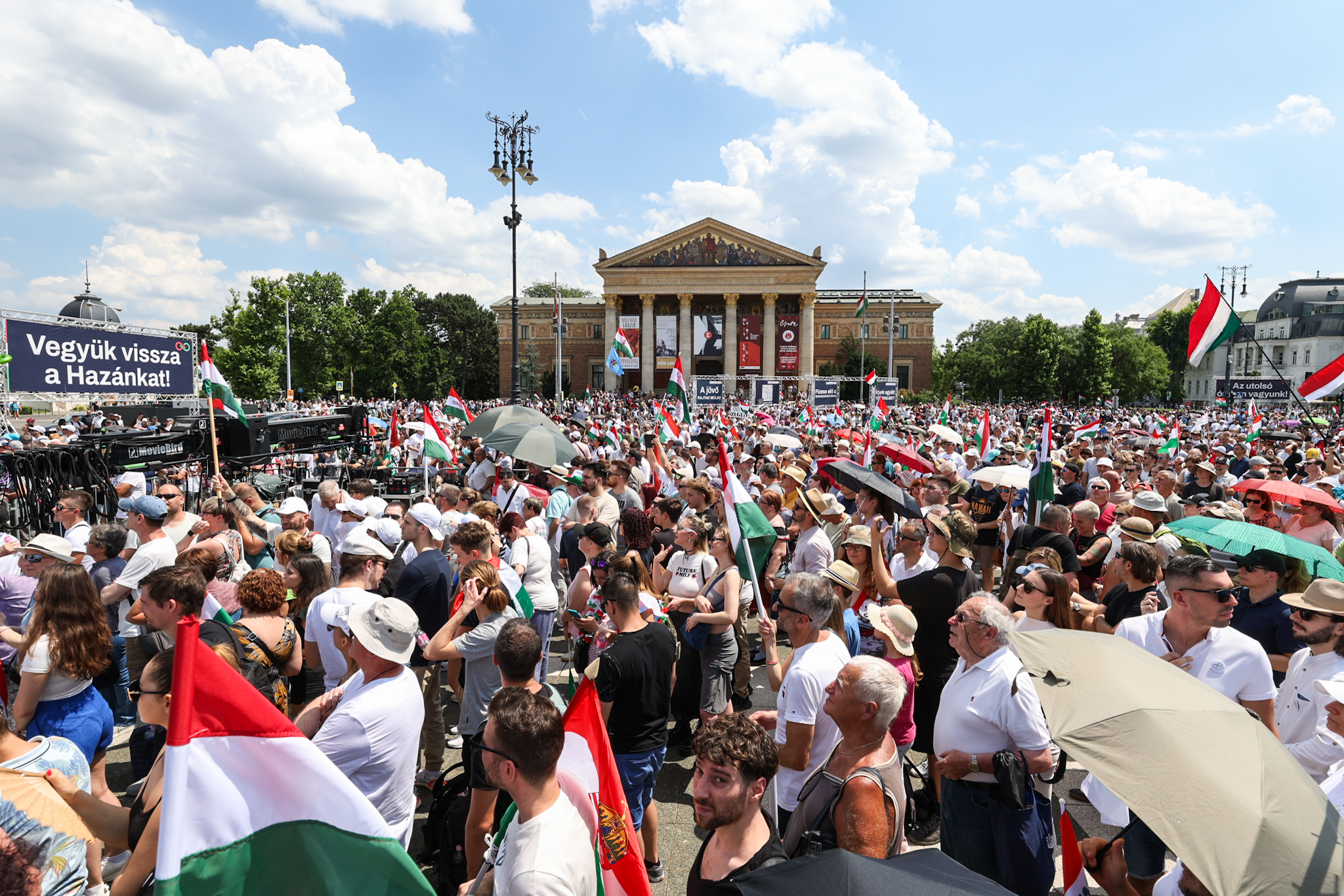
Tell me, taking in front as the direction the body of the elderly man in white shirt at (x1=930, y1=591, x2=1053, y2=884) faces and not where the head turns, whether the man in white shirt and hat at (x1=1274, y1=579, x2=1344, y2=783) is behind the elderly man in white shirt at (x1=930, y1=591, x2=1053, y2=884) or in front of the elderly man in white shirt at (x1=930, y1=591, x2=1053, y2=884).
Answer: behind

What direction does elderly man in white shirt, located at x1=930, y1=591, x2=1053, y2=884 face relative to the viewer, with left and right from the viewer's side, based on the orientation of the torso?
facing the viewer and to the left of the viewer

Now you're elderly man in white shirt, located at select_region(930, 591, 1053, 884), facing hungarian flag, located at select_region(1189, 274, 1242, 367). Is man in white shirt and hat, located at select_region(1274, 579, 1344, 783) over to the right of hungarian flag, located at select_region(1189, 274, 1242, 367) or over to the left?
right

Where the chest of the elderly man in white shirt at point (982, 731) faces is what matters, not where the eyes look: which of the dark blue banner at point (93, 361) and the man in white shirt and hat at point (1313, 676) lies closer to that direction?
the dark blue banner

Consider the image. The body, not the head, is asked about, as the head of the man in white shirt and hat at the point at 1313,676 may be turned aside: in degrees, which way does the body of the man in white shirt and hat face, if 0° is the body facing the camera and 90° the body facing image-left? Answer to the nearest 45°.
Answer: approximately 45°

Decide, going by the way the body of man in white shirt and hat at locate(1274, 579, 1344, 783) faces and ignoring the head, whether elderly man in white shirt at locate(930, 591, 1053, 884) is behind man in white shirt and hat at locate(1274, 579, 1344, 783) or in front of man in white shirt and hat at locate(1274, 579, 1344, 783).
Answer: in front

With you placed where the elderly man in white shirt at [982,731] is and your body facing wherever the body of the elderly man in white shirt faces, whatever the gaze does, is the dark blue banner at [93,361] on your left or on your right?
on your right

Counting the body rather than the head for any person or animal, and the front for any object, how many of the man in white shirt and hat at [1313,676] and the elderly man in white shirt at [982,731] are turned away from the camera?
0

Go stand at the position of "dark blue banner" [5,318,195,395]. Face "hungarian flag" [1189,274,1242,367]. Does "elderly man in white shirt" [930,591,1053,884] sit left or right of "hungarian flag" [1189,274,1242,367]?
right

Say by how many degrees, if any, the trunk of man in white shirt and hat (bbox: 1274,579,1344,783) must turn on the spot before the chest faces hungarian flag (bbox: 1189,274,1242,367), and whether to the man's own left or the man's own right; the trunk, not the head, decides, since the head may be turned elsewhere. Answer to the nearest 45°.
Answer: approximately 135° to the man's own right
